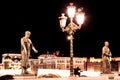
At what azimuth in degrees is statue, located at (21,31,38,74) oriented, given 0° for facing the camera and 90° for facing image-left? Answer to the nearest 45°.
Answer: approximately 315°
